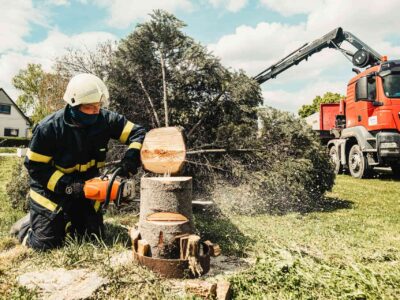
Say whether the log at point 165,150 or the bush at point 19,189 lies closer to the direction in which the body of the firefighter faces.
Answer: the log

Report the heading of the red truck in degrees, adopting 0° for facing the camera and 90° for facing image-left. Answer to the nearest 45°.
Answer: approximately 315°

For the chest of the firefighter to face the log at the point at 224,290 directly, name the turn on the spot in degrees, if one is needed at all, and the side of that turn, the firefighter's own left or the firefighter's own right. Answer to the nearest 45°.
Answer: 0° — they already face it

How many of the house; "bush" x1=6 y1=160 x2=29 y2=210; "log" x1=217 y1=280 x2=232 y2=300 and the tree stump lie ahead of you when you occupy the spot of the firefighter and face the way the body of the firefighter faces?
2

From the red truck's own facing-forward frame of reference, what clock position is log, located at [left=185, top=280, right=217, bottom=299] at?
The log is roughly at 2 o'clock from the red truck.

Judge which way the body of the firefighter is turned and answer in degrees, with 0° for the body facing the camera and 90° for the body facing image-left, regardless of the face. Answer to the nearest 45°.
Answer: approximately 315°

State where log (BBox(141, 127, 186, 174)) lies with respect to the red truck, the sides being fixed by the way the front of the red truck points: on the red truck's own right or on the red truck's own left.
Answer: on the red truck's own right
